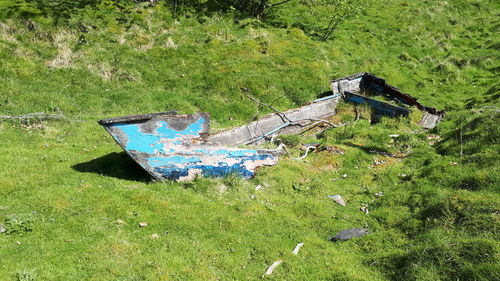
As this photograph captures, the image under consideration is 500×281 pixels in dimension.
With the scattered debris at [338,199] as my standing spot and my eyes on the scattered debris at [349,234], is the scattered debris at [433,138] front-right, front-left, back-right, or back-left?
back-left

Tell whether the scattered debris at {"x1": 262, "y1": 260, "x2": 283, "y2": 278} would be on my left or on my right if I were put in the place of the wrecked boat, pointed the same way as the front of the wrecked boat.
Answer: on my left

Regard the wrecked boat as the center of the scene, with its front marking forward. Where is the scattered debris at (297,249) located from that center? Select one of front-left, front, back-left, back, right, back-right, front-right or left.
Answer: left

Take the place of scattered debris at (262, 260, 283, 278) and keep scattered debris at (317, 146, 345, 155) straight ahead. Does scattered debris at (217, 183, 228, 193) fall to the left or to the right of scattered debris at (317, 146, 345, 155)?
left

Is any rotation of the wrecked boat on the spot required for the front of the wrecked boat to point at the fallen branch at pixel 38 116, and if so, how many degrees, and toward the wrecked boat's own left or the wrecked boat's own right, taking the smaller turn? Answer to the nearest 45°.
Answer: approximately 90° to the wrecked boat's own right

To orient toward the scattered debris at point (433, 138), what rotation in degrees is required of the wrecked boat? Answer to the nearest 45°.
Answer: approximately 180°

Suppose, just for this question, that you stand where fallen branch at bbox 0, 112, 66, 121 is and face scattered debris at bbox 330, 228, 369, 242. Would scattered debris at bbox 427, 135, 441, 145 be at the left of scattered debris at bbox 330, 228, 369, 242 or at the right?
left

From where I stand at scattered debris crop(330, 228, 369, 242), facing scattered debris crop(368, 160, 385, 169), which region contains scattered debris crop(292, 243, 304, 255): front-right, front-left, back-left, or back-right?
back-left

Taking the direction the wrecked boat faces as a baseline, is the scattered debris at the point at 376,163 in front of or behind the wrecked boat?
behind

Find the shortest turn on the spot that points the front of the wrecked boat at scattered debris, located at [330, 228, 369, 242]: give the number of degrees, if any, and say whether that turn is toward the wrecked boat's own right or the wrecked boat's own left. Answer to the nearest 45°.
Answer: approximately 90° to the wrecked boat's own left

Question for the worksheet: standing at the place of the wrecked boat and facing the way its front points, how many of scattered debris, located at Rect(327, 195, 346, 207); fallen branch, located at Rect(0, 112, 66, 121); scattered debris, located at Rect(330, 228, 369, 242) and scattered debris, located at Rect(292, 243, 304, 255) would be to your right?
1
